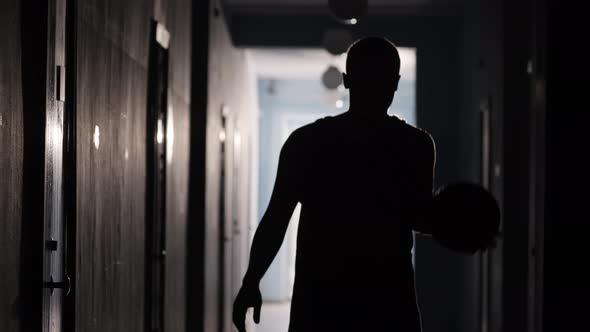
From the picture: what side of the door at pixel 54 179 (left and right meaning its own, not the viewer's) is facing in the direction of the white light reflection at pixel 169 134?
left

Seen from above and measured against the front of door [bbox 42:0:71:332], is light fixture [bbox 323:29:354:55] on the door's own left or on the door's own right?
on the door's own left

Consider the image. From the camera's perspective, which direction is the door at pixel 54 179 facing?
to the viewer's right

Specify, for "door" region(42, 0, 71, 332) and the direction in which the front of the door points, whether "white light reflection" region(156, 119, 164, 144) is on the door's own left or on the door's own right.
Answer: on the door's own left

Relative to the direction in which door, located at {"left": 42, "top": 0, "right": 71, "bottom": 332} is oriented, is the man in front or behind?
in front

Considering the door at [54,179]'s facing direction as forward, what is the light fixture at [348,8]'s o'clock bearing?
The light fixture is roughly at 10 o'clock from the door.

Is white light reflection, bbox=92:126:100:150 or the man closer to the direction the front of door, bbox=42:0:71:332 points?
the man

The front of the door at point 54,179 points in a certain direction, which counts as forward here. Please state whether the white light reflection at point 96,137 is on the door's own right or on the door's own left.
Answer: on the door's own left
